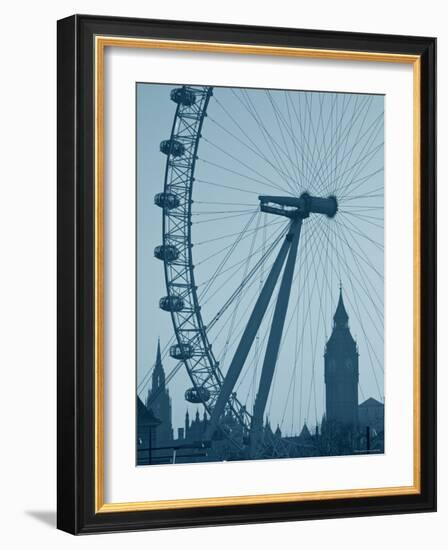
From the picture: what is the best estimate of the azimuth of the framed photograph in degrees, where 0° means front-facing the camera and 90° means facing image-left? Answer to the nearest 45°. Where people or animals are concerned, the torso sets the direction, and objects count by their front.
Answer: approximately 315°
